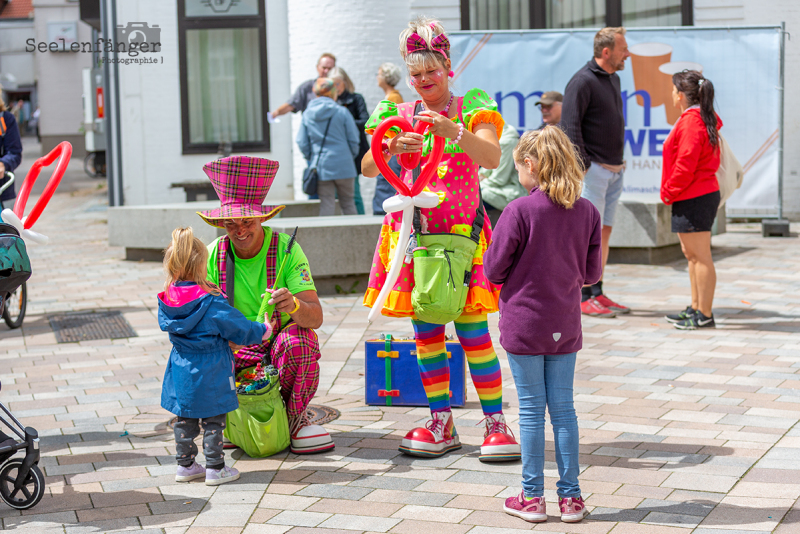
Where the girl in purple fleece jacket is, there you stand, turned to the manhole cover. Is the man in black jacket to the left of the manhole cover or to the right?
right

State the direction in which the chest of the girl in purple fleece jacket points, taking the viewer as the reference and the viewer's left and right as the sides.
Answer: facing away from the viewer and to the left of the viewer

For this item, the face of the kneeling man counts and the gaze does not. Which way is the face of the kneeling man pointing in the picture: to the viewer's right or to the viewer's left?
to the viewer's left

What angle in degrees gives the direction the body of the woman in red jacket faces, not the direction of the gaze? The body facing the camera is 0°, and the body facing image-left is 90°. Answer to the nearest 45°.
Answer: approximately 90°

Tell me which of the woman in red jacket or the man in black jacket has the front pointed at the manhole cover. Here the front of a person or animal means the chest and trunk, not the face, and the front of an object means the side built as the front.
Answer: the woman in red jacket

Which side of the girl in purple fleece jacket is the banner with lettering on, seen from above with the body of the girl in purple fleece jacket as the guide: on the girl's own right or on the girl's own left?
on the girl's own right
